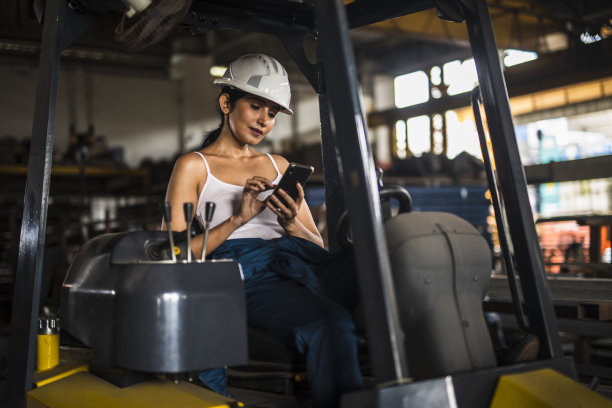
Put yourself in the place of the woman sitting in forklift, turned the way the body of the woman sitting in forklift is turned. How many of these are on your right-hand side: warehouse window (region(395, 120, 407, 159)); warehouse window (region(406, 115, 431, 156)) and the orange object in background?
0

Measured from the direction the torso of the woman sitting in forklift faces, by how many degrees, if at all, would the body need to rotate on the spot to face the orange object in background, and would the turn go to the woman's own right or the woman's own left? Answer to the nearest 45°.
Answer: approximately 90° to the woman's own left

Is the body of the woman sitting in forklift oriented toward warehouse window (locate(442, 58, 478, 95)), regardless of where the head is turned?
no

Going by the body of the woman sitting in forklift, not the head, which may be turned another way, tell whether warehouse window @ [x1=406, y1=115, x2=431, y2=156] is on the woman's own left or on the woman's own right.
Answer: on the woman's own left

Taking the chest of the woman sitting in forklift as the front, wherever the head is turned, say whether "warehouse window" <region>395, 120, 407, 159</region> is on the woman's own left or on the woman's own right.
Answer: on the woman's own left

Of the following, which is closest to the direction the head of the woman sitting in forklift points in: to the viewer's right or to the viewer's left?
to the viewer's right

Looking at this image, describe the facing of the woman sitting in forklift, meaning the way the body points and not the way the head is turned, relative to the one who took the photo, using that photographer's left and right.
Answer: facing the viewer and to the right of the viewer
